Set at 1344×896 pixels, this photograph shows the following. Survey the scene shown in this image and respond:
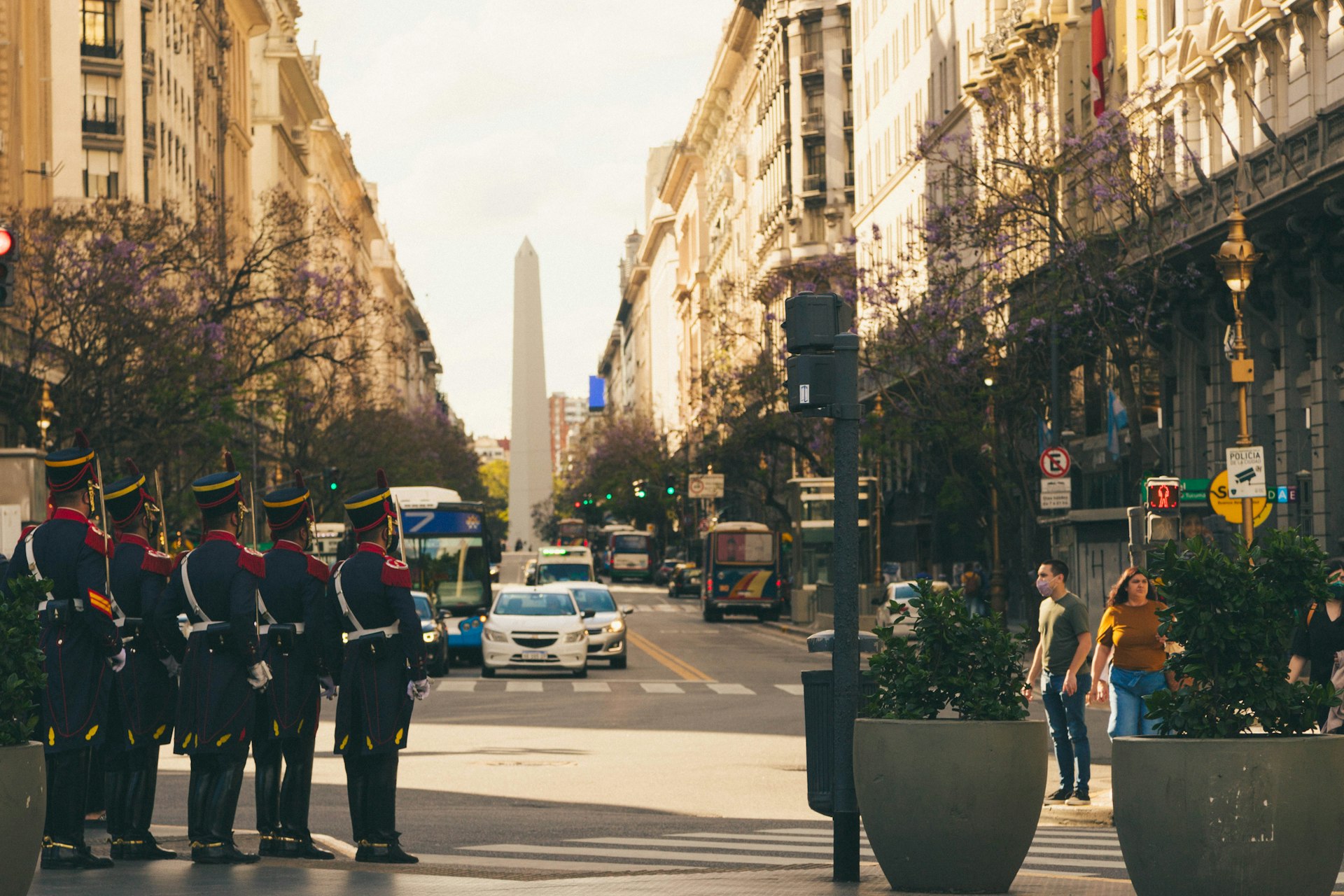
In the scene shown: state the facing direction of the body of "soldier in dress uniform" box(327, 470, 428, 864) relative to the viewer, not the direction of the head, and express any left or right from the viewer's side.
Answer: facing away from the viewer and to the right of the viewer

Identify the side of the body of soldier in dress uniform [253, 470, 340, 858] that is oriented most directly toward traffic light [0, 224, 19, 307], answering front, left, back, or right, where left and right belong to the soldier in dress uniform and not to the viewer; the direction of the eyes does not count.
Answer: left

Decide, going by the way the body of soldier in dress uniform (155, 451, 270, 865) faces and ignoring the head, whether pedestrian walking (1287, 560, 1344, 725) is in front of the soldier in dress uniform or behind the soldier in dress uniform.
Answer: in front

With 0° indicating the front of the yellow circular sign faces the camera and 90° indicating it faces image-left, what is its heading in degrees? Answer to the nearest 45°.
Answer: approximately 0°

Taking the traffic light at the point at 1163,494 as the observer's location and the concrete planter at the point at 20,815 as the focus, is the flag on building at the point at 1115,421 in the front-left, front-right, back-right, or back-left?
back-right

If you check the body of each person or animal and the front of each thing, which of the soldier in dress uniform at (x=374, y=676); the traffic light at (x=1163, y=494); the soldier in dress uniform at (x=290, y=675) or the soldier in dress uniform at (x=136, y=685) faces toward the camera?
the traffic light

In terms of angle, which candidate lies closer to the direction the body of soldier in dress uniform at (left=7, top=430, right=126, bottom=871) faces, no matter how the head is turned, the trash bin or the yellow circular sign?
the yellow circular sign

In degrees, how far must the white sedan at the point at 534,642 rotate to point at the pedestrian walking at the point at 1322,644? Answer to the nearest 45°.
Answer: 0° — it already faces them

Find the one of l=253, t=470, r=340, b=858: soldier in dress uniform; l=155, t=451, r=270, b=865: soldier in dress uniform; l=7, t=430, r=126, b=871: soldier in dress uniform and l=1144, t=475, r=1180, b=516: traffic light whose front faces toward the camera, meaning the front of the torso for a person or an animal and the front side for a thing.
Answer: the traffic light

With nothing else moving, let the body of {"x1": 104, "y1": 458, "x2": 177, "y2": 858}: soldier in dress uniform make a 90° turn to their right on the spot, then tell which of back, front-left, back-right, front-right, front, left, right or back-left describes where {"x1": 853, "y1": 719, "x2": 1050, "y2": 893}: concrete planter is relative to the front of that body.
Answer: front

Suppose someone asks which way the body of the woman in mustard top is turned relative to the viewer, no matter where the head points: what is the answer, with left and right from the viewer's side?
facing the viewer and to the right of the viewer

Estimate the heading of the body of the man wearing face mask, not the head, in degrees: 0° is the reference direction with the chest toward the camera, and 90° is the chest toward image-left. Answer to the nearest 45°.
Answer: approximately 45°

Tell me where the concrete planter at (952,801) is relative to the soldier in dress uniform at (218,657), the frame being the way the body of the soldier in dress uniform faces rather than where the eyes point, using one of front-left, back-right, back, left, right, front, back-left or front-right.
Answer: right

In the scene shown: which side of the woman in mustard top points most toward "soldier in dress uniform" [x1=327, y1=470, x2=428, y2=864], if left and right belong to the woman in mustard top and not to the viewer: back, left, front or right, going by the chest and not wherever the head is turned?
right

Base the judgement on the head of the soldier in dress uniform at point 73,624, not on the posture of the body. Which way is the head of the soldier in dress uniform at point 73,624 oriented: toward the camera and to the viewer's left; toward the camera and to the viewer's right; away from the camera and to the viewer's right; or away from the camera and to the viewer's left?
away from the camera and to the viewer's right

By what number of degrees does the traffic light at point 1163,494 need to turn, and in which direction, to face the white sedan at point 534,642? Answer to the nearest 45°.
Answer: approximately 135° to its right

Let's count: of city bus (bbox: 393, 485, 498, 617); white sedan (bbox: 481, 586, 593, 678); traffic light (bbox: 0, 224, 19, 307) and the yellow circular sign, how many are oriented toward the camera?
4

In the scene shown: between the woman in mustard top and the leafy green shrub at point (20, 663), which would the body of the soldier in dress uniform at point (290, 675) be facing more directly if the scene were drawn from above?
the woman in mustard top

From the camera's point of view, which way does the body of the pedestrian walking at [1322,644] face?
toward the camera
